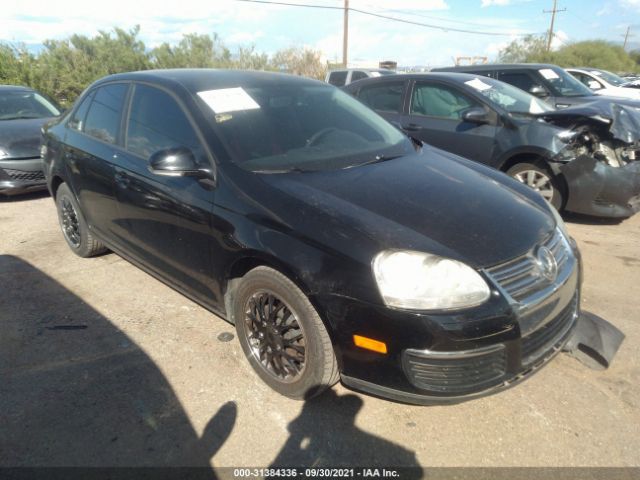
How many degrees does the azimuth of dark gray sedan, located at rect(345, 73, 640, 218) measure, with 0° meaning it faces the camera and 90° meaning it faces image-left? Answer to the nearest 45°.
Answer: approximately 315°

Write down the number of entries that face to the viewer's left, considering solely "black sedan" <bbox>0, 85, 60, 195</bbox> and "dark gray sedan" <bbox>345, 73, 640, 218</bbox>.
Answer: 0

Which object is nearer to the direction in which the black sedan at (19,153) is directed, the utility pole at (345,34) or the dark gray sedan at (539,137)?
the dark gray sedan

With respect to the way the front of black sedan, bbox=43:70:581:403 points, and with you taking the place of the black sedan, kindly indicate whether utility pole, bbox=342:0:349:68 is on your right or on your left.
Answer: on your left

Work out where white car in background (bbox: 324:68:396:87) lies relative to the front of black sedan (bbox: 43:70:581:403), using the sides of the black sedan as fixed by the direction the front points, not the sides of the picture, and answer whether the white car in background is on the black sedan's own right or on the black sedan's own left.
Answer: on the black sedan's own left

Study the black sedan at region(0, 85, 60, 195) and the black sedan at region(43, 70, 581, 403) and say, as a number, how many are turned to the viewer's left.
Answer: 0

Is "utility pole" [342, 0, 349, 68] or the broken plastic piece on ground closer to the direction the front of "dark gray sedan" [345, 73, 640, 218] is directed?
the broken plastic piece on ground

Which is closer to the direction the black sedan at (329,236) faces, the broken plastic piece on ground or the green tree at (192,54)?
the broken plastic piece on ground

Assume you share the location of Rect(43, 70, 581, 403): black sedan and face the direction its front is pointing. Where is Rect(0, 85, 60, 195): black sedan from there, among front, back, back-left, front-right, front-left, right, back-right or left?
back

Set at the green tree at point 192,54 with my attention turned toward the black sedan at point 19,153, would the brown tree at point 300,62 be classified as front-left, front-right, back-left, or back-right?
back-left

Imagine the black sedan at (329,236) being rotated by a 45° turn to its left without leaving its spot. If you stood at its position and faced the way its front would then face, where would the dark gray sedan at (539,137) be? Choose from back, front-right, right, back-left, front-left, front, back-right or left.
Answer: front-left

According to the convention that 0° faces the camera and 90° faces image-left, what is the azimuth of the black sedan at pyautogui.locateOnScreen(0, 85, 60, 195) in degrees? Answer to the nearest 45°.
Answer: approximately 0°
